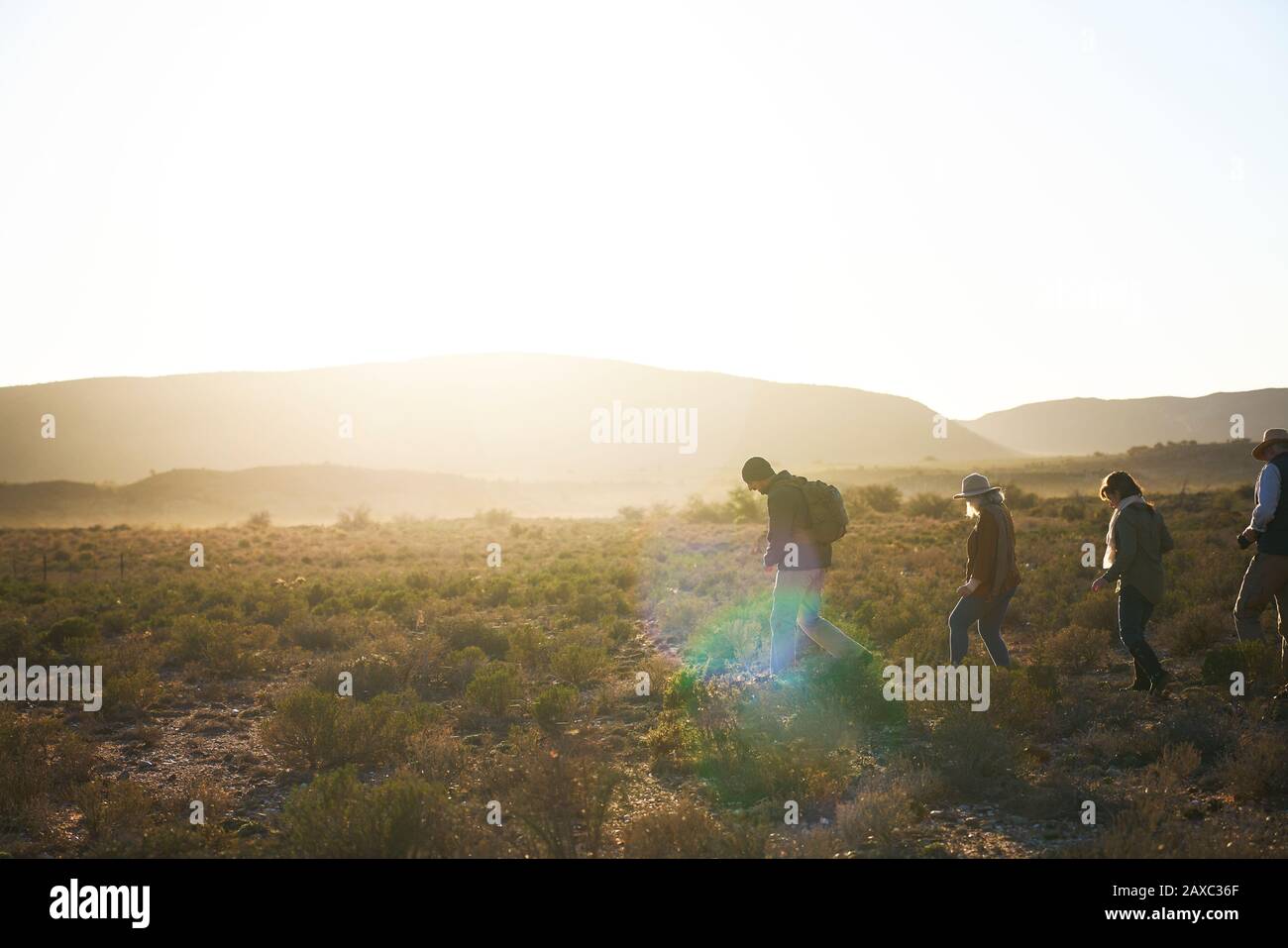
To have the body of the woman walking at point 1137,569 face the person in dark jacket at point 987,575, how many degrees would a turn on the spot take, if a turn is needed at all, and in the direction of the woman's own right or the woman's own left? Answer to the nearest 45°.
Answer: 0° — they already face them

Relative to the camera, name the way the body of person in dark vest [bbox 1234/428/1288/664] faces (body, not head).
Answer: to the viewer's left

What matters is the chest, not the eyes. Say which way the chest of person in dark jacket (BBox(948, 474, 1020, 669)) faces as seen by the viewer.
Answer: to the viewer's left

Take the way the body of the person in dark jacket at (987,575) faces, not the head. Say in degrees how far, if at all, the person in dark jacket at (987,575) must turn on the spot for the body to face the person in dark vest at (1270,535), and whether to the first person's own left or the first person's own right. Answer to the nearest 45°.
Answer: approximately 180°

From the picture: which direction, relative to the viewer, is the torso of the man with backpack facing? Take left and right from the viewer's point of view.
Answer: facing to the left of the viewer

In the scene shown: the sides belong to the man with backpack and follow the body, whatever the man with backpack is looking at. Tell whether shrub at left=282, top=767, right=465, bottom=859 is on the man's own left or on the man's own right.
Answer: on the man's own left

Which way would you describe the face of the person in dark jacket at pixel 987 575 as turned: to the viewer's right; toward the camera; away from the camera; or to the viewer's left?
to the viewer's left

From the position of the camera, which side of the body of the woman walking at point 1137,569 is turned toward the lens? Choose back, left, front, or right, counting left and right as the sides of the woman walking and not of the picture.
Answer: left

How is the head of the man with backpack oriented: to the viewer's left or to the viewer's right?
to the viewer's left

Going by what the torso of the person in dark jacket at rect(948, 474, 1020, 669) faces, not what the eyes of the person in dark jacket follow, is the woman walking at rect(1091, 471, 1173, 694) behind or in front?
behind

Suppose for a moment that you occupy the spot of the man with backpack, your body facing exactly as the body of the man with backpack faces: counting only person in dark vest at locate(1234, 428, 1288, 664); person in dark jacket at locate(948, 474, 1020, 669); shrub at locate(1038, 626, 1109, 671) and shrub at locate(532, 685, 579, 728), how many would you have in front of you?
1
